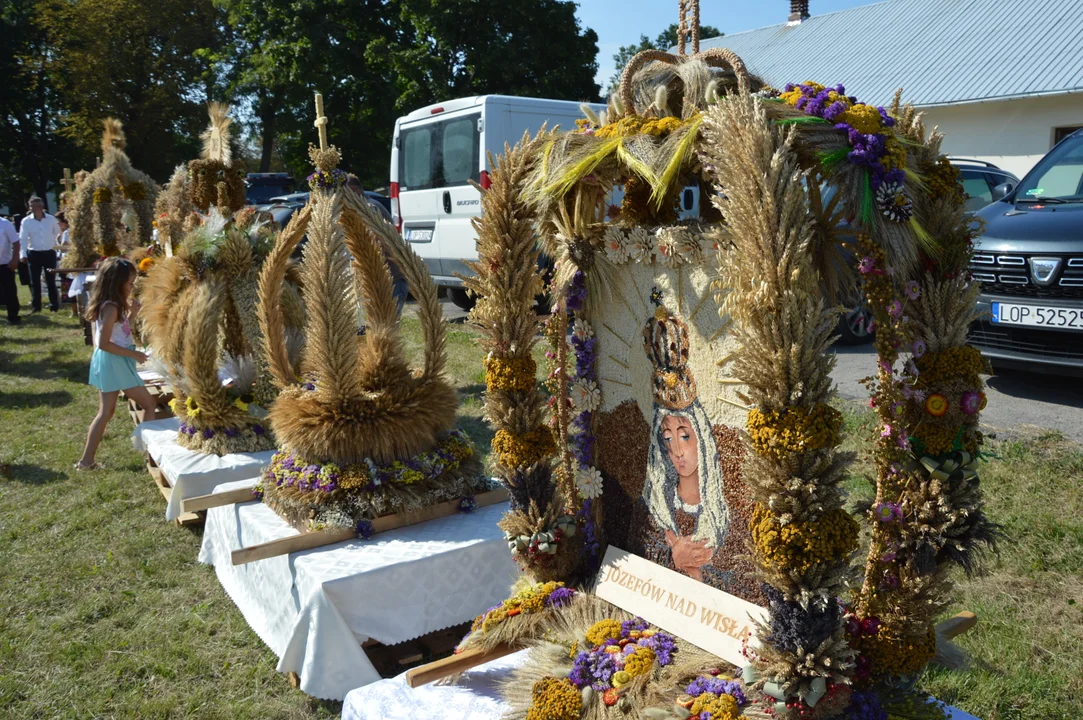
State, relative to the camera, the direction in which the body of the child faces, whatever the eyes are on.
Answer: to the viewer's right

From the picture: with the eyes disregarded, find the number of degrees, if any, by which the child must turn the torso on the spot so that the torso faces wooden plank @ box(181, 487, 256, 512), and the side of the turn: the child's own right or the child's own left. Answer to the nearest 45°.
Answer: approximately 90° to the child's own right

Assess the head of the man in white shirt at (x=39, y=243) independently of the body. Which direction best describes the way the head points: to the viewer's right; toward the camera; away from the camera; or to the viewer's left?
toward the camera

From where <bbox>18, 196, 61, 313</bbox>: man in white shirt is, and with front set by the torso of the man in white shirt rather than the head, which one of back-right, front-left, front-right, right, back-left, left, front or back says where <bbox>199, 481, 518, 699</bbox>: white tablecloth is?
front

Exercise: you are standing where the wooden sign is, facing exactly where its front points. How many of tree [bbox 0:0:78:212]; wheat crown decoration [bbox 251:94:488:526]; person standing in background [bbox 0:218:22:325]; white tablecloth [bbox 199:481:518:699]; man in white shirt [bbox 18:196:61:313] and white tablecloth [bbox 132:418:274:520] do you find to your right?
6

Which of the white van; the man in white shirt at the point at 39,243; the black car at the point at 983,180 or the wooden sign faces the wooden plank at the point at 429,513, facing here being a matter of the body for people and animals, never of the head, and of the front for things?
the man in white shirt

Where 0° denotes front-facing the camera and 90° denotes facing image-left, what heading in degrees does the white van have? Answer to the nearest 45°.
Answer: approximately 225°

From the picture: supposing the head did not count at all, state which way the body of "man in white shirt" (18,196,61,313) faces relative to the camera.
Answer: toward the camera

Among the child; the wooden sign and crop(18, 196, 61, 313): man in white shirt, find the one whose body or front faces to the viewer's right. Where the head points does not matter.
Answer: the child

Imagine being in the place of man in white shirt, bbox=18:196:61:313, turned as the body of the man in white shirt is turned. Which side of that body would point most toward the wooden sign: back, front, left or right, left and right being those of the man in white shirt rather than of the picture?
front

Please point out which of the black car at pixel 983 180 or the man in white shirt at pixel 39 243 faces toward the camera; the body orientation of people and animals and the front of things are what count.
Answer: the man in white shirt
